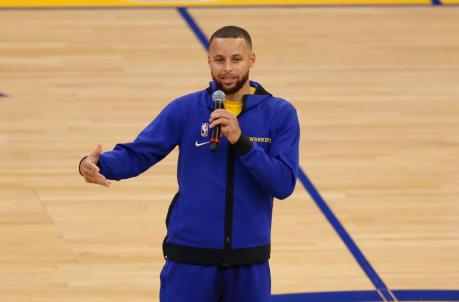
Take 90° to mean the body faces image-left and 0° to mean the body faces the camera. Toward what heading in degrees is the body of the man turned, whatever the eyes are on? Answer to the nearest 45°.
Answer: approximately 0°
